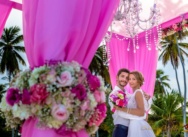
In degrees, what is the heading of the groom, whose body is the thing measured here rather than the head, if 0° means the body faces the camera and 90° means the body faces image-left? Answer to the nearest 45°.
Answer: approximately 315°

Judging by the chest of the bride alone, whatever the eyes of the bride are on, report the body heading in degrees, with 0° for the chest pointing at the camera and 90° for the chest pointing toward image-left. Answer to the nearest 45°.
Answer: approximately 90°

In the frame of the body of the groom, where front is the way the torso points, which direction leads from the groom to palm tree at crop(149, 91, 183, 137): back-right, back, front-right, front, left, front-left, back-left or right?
back-left

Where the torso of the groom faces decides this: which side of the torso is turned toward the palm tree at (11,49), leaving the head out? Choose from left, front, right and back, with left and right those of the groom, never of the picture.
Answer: back

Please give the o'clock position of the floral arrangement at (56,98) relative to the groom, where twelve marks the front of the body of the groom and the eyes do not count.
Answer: The floral arrangement is roughly at 2 o'clock from the groom.
